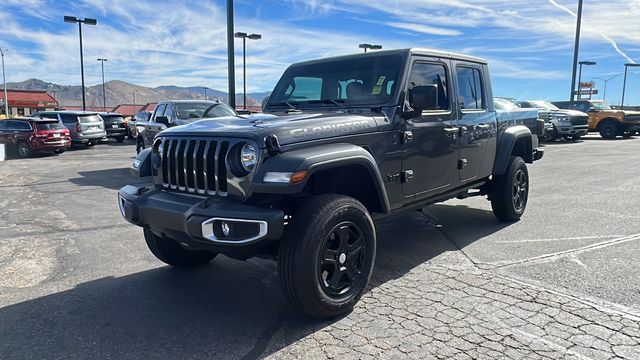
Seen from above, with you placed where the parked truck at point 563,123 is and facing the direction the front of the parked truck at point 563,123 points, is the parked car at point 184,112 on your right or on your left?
on your right

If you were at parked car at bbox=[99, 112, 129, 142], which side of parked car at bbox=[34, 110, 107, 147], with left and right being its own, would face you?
right

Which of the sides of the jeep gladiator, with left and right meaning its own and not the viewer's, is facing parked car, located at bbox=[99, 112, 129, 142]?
right

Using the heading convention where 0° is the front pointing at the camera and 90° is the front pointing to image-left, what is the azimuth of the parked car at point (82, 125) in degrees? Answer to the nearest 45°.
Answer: approximately 135°

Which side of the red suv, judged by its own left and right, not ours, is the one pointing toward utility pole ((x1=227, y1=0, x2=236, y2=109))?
back

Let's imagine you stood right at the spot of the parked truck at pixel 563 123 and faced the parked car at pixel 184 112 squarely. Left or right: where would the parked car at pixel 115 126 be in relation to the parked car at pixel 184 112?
right
